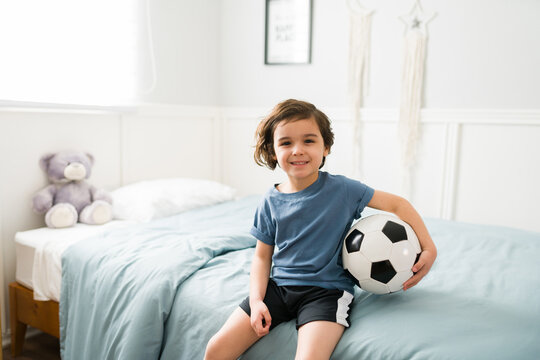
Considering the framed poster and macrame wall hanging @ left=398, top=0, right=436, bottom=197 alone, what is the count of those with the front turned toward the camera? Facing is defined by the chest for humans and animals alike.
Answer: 2

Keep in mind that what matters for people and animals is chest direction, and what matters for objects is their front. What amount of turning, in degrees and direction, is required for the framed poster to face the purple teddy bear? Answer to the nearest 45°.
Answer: approximately 45° to its right

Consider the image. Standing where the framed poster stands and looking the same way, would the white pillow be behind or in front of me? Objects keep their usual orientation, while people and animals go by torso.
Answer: in front

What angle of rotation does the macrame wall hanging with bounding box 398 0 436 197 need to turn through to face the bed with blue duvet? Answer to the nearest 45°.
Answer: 0° — it already faces it

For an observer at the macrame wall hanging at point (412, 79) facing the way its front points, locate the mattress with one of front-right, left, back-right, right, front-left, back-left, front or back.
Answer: front-right

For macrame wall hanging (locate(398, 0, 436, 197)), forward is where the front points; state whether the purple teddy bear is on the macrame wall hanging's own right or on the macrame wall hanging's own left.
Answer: on the macrame wall hanging's own right

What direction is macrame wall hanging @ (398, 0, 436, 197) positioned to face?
toward the camera

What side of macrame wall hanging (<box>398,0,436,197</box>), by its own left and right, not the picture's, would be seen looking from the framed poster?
right

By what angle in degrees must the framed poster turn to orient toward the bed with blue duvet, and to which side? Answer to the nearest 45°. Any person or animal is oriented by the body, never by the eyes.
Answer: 0° — it already faces it

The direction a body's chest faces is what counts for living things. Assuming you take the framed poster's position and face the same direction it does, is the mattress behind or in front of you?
in front

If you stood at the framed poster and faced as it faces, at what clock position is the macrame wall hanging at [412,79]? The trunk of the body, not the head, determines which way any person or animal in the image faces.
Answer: The macrame wall hanging is roughly at 10 o'clock from the framed poster.
